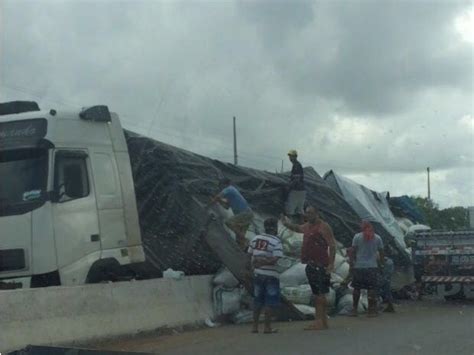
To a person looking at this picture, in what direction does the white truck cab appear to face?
facing the viewer and to the left of the viewer

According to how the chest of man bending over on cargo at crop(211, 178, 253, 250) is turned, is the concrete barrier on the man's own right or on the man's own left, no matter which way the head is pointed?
on the man's own left

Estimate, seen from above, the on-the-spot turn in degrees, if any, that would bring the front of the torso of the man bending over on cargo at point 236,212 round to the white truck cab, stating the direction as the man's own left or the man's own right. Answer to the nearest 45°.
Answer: approximately 45° to the man's own left

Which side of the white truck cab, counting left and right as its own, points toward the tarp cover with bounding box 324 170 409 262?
back

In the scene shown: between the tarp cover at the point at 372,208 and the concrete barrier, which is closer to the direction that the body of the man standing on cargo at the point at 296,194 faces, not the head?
the concrete barrier
